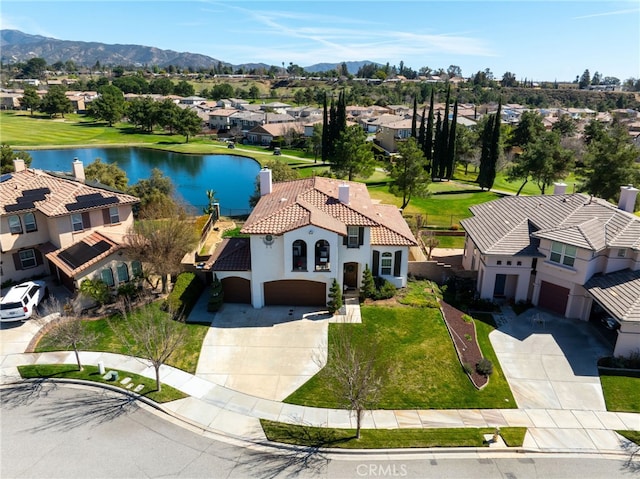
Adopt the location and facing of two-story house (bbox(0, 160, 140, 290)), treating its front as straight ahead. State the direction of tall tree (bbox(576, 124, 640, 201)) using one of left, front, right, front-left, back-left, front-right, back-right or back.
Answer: left

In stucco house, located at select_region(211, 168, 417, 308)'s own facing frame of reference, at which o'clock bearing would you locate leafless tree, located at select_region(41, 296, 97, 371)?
The leafless tree is roughly at 2 o'clock from the stucco house.

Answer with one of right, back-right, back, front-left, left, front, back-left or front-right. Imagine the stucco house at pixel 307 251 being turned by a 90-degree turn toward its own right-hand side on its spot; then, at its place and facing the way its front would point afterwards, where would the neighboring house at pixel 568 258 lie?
back

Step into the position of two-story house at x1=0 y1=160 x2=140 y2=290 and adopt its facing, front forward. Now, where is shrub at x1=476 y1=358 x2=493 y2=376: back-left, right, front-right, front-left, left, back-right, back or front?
front-left

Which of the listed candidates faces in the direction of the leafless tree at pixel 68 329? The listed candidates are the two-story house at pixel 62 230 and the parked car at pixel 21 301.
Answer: the two-story house

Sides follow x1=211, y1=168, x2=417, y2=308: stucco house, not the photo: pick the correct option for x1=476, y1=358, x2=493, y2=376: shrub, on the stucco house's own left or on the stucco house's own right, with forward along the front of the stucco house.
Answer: on the stucco house's own left

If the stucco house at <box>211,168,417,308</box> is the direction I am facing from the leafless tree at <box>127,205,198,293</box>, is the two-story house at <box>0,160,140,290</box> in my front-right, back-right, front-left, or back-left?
back-left

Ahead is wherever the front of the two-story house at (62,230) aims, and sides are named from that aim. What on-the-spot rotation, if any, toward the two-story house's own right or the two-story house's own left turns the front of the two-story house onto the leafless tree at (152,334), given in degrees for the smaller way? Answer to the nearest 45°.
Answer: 0° — it already faces it

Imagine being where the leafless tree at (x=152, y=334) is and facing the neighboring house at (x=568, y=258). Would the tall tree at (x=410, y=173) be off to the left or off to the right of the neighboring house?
left

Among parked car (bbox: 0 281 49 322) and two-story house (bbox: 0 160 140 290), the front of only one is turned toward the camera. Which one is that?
the two-story house

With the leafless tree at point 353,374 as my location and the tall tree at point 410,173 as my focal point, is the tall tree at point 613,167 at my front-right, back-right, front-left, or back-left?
front-right

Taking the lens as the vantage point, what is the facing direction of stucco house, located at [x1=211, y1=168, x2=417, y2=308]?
facing the viewer

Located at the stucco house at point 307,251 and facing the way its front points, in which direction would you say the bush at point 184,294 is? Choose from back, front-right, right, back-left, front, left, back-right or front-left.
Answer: right
